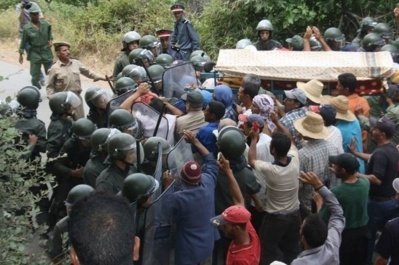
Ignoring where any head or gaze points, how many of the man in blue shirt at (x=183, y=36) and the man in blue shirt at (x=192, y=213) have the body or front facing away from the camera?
1

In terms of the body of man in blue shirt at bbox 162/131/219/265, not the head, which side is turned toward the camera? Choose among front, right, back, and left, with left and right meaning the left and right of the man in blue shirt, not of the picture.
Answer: back

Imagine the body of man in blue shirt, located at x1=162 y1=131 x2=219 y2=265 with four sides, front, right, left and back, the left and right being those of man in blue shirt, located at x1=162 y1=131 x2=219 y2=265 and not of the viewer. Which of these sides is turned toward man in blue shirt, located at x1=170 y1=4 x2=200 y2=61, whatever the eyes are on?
front

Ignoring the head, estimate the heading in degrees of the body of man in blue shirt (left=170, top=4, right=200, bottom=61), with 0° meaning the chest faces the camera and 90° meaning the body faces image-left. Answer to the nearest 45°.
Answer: approximately 45°

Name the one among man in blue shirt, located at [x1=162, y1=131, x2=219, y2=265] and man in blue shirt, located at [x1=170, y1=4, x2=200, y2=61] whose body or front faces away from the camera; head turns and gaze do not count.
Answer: man in blue shirt, located at [x1=162, y1=131, x2=219, y2=265]

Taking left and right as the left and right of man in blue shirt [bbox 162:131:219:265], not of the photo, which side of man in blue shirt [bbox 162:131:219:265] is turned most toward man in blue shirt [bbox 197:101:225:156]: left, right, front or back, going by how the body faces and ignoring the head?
front

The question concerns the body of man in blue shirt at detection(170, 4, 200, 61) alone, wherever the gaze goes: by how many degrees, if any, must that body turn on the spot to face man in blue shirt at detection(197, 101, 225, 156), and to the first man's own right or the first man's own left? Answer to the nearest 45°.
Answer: approximately 45° to the first man's own left

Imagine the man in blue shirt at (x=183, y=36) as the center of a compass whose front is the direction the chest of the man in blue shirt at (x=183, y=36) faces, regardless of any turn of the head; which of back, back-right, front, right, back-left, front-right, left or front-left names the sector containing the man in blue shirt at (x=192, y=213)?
front-left

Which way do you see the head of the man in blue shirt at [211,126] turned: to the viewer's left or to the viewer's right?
to the viewer's left
